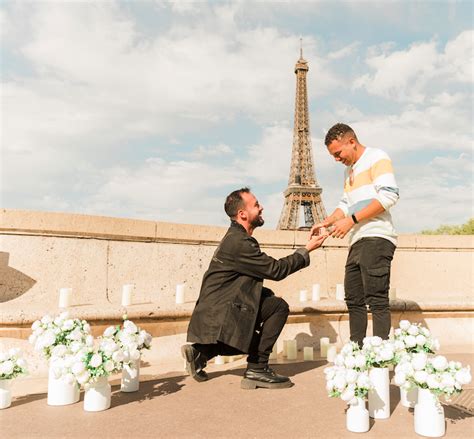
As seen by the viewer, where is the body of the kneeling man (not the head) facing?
to the viewer's right

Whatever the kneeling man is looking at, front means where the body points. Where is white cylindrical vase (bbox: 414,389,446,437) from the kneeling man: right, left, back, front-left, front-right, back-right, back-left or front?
front-right

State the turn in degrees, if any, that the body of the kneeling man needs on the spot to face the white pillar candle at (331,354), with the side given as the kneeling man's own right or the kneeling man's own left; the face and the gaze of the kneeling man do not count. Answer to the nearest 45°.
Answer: approximately 45° to the kneeling man's own left

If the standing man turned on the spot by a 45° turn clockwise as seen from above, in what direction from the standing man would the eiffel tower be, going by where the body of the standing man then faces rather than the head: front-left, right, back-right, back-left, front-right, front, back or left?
right

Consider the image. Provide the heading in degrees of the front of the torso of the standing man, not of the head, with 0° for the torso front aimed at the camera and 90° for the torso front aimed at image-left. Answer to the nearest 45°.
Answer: approximately 45°

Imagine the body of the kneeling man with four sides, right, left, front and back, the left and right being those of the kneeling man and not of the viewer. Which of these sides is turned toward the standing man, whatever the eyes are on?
front

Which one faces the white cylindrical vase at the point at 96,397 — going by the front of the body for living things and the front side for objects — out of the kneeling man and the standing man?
the standing man

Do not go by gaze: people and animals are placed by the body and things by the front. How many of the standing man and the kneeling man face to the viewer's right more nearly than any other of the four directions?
1

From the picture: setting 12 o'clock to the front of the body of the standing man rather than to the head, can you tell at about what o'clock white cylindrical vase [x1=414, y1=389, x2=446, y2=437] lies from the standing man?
The white cylindrical vase is roughly at 10 o'clock from the standing man.

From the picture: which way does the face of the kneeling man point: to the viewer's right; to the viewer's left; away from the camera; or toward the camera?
to the viewer's right

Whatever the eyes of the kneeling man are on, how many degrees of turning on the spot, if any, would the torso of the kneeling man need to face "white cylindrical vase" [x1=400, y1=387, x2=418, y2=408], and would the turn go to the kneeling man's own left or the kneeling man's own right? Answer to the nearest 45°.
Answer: approximately 45° to the kneeling man's own right

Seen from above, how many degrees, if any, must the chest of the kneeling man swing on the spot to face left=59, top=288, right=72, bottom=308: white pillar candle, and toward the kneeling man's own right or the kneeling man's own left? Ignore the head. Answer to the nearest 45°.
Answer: approximately 135° to the kneeling man's own left

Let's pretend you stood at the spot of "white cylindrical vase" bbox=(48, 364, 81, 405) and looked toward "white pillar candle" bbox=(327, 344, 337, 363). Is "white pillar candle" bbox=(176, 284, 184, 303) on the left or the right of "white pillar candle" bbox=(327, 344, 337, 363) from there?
left
